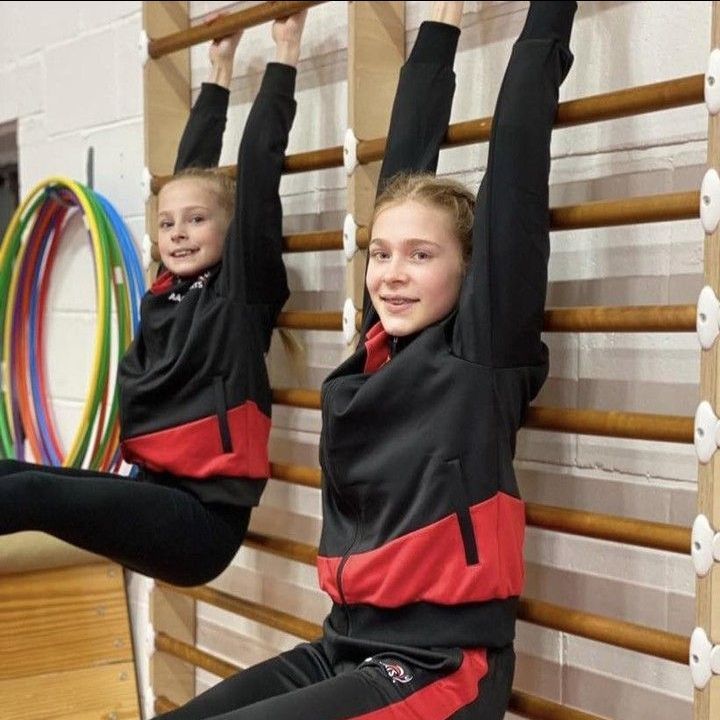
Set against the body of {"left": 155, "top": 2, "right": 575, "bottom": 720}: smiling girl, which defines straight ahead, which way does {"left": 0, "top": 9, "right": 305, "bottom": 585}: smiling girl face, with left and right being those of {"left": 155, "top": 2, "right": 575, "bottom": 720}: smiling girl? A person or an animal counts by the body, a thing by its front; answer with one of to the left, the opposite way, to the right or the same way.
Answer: the same way

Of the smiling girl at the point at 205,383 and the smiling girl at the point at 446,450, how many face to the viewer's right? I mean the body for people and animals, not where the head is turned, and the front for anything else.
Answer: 0

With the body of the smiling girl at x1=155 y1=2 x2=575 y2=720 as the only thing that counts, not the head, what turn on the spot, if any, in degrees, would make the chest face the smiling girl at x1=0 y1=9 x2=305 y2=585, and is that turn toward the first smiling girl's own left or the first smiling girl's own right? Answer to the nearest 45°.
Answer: approximately 90° to the first smiling girl's own right

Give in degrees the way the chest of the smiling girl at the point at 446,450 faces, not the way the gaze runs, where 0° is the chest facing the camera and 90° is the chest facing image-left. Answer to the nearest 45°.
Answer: approximately 45°

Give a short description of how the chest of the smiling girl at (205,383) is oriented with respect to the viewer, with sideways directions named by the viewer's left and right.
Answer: facing the viewer and to the left of the viewer

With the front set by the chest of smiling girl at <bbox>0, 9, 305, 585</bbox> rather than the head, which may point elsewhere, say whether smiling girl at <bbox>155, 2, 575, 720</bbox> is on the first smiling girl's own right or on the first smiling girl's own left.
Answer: on the first smiling girl's own left
